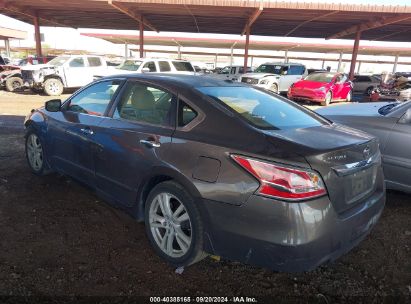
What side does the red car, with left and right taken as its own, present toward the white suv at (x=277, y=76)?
right

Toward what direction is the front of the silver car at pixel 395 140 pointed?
to the viewer's left

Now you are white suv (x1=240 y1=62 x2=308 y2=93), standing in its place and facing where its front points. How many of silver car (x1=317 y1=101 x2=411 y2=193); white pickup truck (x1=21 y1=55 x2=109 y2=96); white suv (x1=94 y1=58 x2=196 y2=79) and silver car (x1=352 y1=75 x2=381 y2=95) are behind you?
1

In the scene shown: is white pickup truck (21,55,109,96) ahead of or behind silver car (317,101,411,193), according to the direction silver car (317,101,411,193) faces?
ahead

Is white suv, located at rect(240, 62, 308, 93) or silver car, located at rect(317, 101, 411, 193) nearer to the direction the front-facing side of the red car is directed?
the silver car

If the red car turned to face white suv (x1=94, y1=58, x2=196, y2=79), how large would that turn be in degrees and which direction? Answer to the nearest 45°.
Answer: approximately 45° to its right

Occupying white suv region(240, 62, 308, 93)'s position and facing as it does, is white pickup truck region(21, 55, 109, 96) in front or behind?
in front
